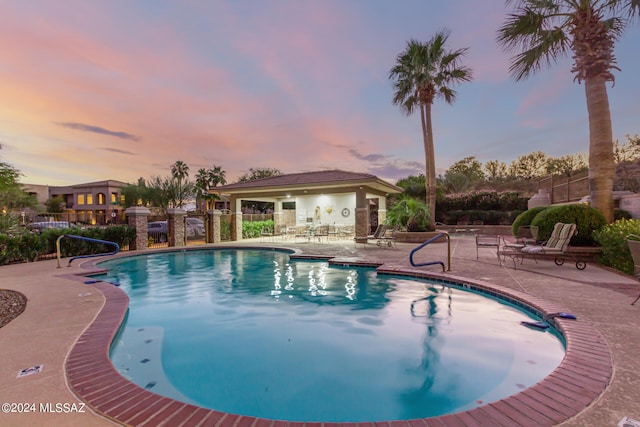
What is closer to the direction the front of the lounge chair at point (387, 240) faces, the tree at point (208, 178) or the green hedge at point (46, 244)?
the green hedge

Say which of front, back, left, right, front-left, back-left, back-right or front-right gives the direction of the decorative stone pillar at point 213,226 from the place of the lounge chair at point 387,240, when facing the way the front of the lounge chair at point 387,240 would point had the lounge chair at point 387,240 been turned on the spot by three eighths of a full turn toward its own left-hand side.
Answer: back

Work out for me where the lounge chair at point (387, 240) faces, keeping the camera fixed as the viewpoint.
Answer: facing the viewer and to the left of the viewer

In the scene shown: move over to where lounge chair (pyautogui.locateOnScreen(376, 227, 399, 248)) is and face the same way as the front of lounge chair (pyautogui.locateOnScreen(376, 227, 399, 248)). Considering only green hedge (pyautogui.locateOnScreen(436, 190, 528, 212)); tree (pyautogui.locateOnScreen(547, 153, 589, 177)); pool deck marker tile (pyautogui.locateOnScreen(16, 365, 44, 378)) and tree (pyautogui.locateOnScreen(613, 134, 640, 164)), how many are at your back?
3

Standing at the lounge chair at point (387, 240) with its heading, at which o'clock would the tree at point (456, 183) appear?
The tree is roughly at 5 o'clock from the lounge chair.

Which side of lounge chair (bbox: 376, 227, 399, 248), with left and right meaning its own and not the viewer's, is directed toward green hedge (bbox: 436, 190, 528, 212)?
back

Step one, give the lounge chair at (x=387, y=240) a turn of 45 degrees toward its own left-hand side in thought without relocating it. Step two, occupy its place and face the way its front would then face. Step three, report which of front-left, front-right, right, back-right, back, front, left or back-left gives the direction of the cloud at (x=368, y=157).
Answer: back

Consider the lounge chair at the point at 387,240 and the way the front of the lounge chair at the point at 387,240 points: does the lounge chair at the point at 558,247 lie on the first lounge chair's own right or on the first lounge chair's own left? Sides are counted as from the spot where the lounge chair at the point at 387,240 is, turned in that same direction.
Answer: on the first lounge chair's own left

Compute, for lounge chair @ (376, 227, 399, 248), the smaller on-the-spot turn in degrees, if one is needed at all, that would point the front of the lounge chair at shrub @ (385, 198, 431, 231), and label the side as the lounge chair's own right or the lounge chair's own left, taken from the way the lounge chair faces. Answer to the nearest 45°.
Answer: approximately 180°

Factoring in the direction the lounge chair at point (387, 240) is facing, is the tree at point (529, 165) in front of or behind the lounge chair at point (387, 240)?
behind

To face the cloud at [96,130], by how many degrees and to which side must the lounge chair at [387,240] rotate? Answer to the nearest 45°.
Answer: approximately 45° to its right

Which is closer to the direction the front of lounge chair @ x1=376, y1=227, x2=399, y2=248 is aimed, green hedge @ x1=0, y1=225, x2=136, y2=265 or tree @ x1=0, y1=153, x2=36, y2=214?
the green hedge
